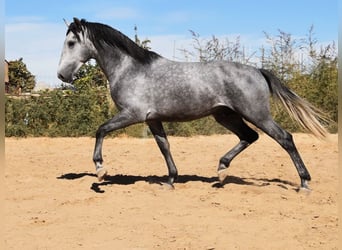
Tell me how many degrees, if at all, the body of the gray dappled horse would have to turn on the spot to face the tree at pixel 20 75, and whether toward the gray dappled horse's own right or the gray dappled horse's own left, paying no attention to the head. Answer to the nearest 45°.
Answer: approximately 45° to the gray dappled horse's own right

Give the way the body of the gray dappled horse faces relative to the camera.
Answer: to the viewer's left
